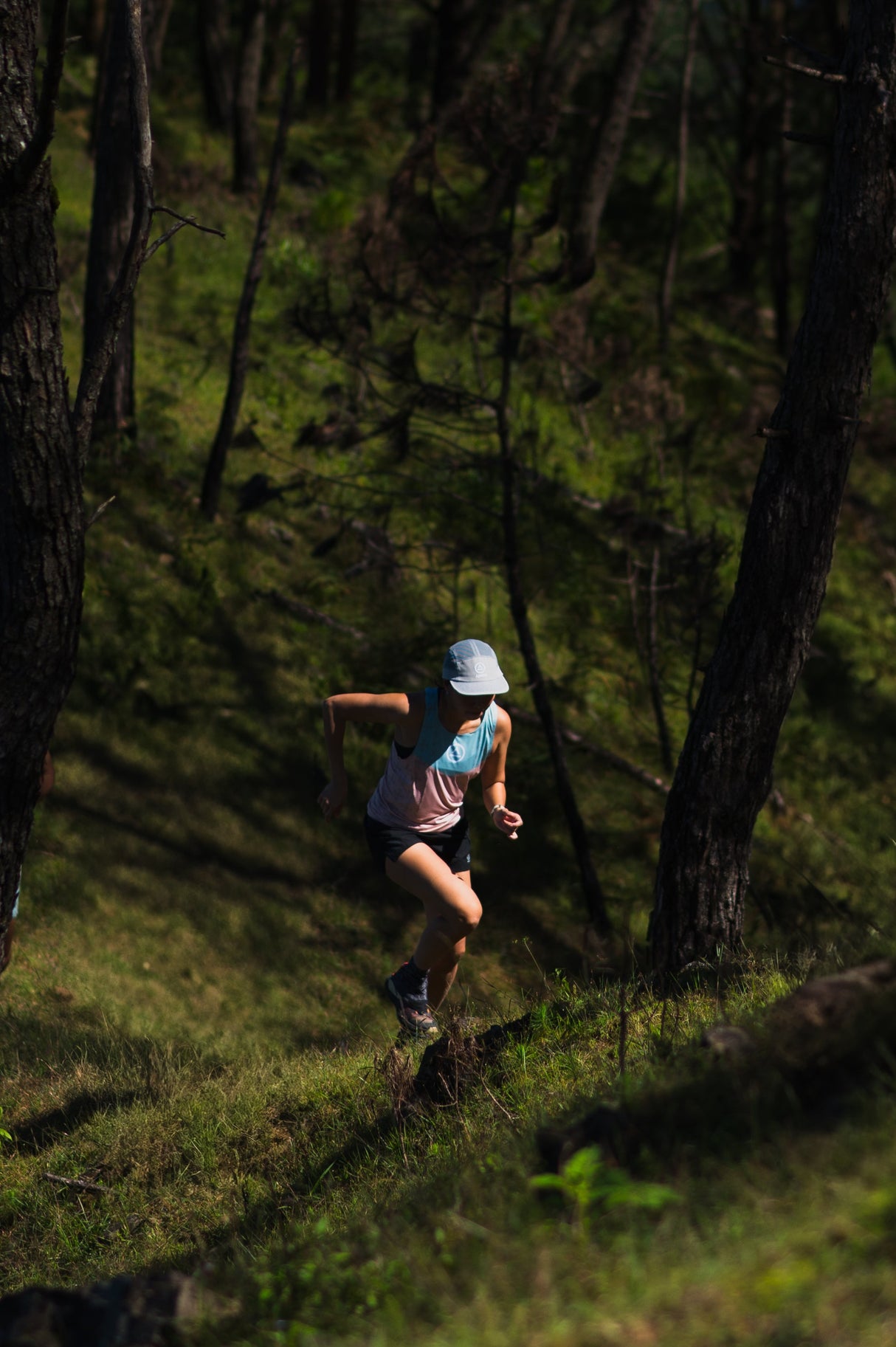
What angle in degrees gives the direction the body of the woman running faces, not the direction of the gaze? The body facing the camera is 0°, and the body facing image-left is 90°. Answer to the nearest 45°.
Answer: approximately 315°

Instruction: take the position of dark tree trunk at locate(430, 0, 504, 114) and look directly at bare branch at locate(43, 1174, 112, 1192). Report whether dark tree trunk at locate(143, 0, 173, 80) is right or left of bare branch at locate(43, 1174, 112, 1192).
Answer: right

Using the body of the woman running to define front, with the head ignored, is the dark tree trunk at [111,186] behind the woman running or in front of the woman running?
behind

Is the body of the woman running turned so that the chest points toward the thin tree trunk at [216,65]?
no

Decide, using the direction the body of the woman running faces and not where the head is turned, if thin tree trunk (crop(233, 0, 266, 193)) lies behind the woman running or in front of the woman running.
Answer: behind

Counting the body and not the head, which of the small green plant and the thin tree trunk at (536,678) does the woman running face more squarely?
the small green plant

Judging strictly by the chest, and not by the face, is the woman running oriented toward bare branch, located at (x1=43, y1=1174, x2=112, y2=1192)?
no

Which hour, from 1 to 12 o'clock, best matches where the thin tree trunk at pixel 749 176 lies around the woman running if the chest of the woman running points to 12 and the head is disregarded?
The thin tree trunk is roughly at 8 o'clock from the woman running.

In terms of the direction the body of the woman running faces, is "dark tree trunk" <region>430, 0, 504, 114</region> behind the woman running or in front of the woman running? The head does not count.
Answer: behind

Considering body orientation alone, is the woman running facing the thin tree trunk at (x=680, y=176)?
no

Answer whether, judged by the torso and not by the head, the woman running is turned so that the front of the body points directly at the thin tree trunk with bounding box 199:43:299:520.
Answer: no

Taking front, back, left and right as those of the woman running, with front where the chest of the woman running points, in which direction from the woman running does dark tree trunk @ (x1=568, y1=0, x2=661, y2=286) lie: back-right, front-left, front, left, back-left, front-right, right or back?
back-left

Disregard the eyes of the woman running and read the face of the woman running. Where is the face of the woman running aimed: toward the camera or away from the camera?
toward the camera
